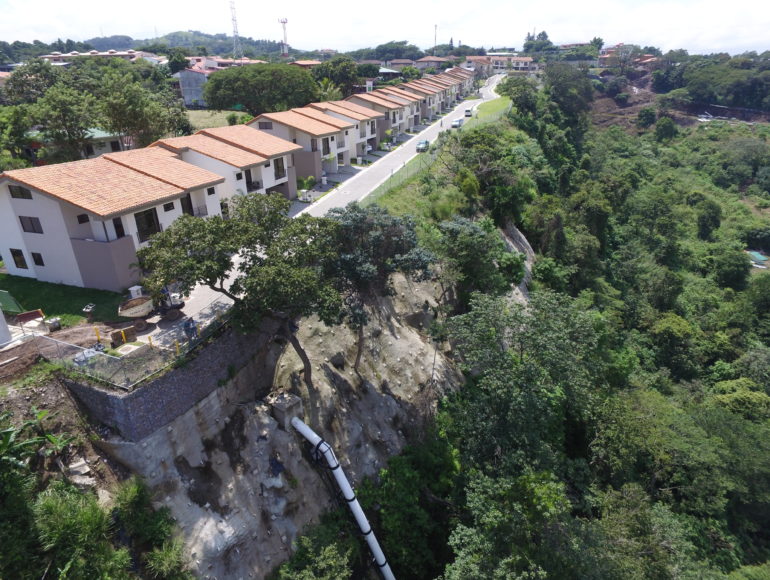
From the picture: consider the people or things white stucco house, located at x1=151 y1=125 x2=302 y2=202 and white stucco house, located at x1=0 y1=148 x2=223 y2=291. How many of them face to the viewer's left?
0

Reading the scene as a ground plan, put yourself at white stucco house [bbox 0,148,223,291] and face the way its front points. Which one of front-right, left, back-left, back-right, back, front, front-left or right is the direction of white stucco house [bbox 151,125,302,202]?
left

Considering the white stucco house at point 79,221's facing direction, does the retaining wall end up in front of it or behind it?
in front

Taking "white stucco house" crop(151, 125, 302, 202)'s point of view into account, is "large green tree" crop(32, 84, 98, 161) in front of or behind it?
behind

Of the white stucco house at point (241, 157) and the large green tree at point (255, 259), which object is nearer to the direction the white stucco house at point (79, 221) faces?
the large green tree

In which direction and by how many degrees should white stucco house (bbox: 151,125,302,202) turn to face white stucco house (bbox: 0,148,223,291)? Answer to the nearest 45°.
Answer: approximately 90° to its right

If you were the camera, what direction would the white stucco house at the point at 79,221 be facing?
facing the viewer and to the right of the viewer

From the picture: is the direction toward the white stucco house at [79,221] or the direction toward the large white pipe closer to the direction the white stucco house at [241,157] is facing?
the large white pipe

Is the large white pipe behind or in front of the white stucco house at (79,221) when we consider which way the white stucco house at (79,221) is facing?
in front

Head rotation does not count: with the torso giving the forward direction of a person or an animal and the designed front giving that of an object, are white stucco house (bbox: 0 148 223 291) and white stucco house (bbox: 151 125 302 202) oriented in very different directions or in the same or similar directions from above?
same or similar directions

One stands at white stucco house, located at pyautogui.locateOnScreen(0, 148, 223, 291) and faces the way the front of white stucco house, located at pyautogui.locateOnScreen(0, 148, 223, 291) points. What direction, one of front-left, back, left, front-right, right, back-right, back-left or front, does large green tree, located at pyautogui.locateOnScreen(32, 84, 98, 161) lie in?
back-left
